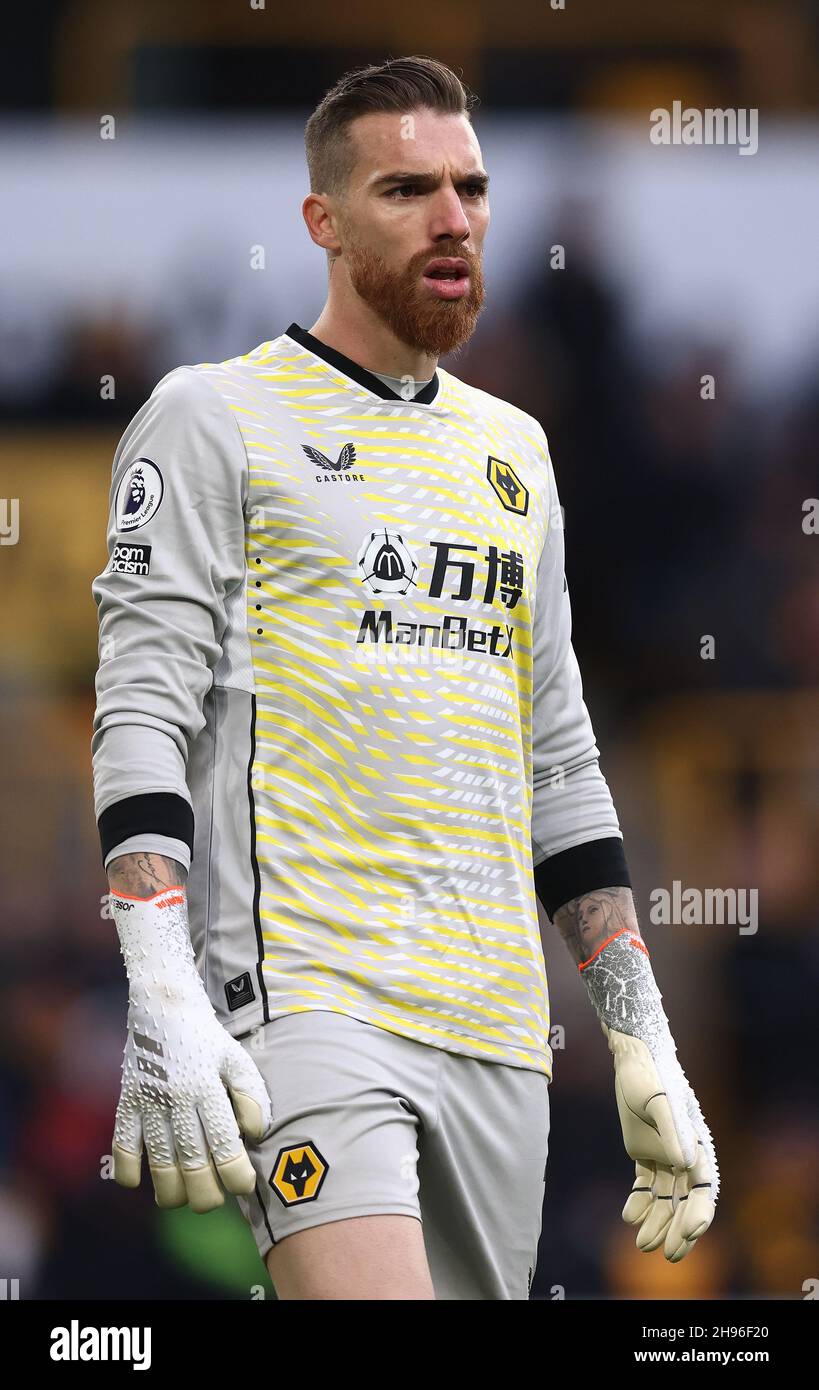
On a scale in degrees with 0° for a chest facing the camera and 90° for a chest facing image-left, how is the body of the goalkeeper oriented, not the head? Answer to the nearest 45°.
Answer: approximately 315°

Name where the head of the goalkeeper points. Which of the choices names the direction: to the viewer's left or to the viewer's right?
to the viewer's right
